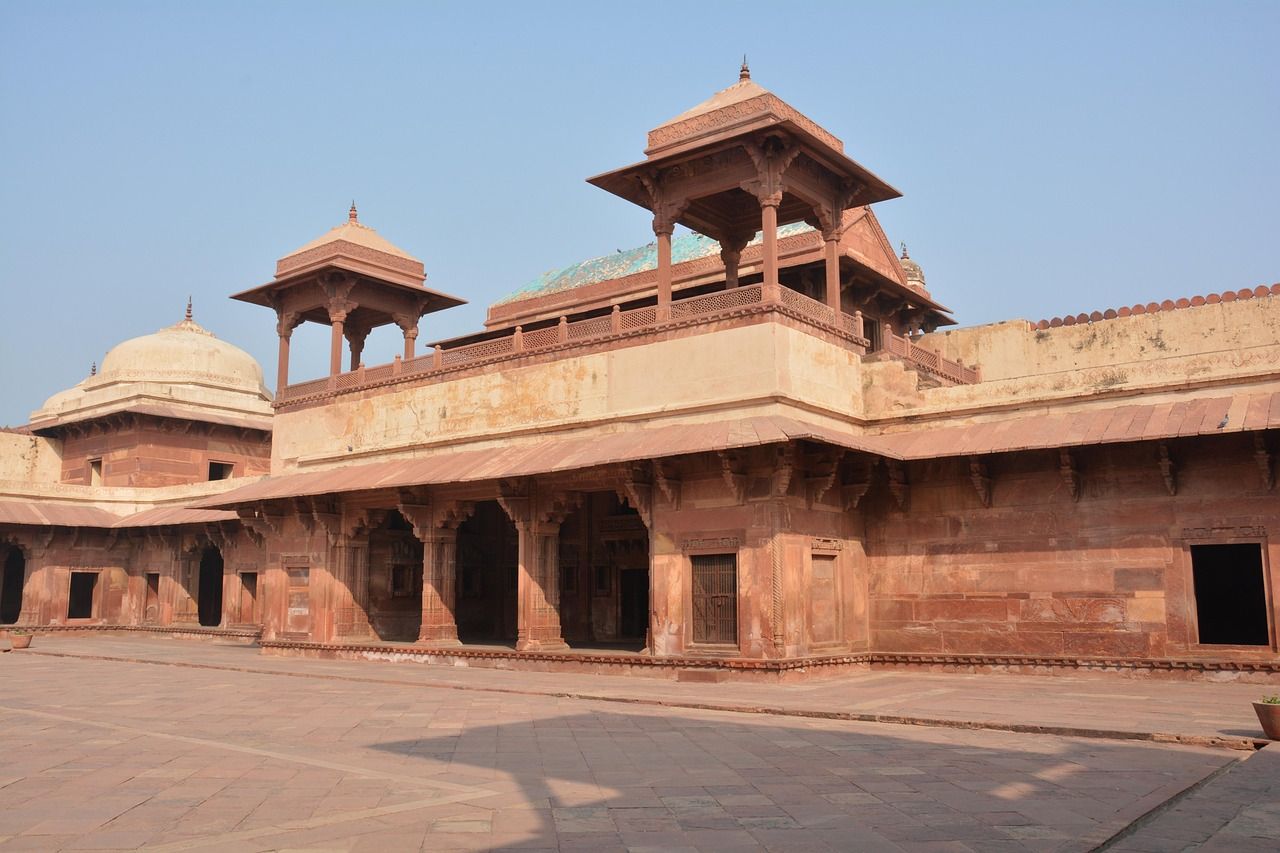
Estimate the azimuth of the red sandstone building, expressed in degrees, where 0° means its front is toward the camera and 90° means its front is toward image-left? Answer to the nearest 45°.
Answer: approximately 45°
